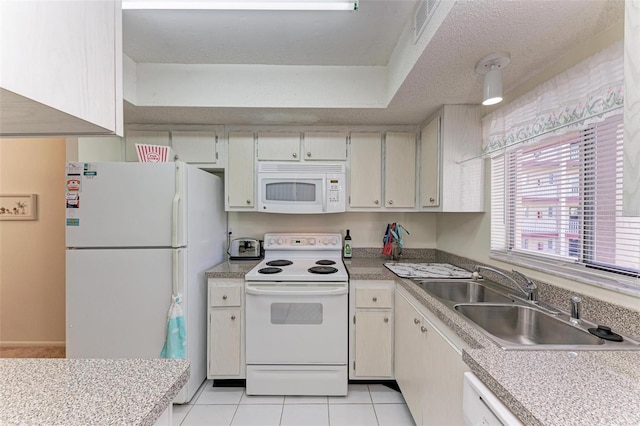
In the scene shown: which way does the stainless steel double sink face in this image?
to the viewer's left

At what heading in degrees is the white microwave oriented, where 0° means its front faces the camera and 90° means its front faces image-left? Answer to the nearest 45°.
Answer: approximately 0°

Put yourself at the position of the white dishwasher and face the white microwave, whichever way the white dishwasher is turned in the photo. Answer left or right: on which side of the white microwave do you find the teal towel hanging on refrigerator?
left

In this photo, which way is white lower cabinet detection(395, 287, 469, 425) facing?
to the viewer's left
